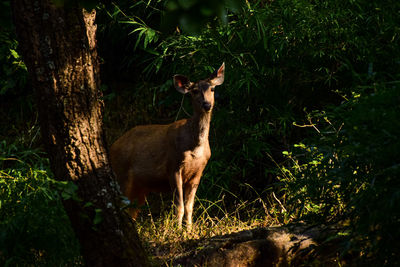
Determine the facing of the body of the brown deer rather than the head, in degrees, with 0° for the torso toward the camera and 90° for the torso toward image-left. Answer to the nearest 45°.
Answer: approximately 315°

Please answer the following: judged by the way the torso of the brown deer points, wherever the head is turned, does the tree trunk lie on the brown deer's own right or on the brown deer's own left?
on the brown deer's own right
